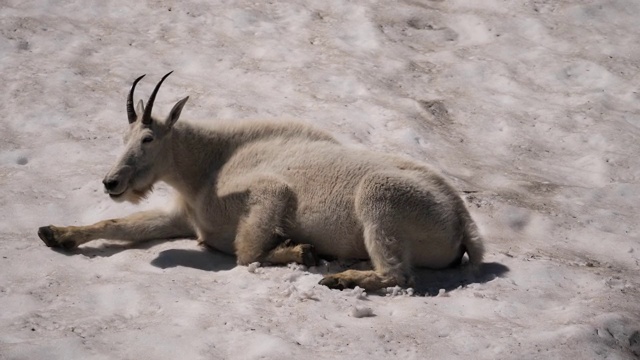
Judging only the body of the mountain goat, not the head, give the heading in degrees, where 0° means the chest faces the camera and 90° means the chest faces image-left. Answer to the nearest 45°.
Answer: approximately 90°
